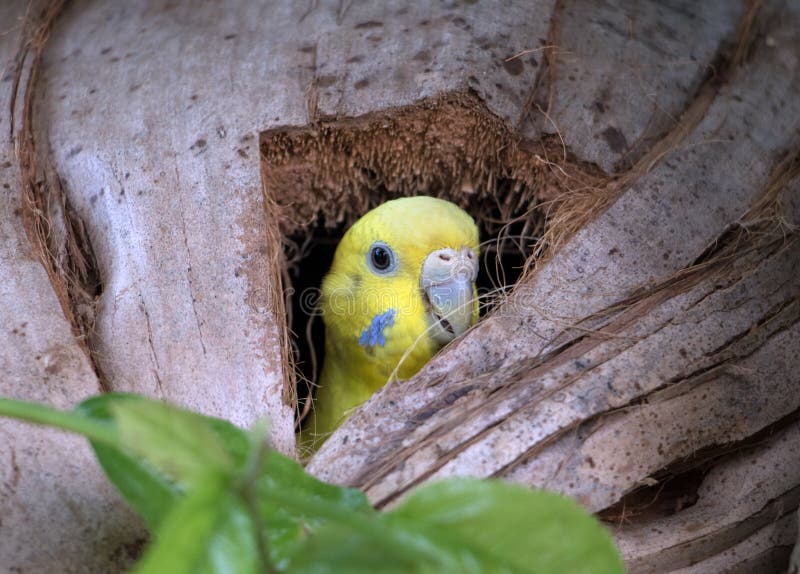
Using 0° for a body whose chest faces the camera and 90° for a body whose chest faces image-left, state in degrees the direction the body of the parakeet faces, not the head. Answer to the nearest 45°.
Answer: approximately 315°

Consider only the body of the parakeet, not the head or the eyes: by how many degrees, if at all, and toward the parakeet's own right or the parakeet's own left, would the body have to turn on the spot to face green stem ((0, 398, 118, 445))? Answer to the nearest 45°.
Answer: approximately 45° to the parakeet's own right

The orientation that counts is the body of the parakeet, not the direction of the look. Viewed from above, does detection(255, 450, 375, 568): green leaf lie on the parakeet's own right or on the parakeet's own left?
on the parakeet's own right

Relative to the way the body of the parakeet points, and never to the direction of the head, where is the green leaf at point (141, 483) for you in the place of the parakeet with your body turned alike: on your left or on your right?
on your right

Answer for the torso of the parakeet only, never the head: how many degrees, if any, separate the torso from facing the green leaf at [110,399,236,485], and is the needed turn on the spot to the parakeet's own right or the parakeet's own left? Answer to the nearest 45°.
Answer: approximately 45° to the parakeet's own right
